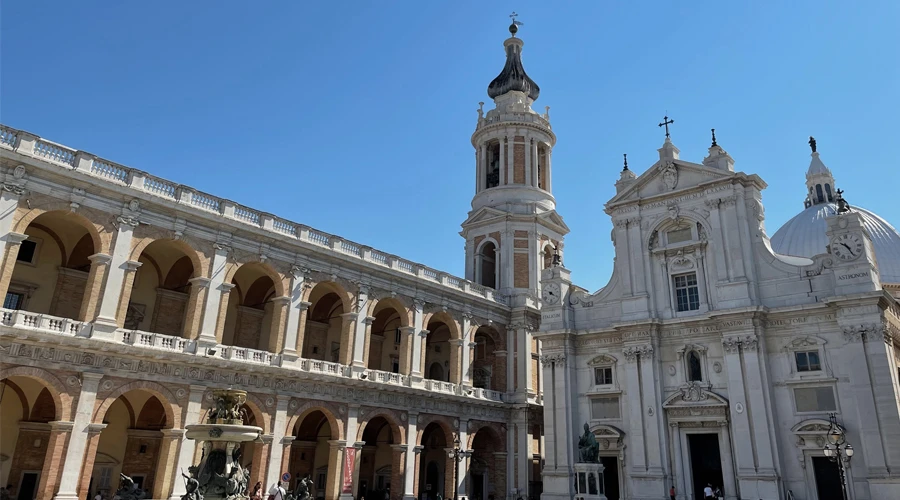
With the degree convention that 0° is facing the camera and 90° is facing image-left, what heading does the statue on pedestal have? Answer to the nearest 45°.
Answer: approximately 45°

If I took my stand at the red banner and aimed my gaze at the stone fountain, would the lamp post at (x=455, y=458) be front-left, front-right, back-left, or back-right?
back-left

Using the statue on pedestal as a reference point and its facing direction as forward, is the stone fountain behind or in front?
in front

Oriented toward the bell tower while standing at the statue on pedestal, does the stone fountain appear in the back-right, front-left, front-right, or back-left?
back-left

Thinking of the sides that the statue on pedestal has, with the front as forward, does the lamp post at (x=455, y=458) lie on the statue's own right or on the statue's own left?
on the statue's own right

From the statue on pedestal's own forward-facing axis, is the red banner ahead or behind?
ahead
